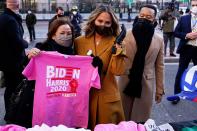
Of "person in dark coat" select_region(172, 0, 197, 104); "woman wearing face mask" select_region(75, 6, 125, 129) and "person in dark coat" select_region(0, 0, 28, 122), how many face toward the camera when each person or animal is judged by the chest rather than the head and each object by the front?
2

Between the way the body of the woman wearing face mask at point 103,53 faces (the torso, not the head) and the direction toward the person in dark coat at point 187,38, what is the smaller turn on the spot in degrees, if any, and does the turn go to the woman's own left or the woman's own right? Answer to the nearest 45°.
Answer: approximately 135° to the woman's own left

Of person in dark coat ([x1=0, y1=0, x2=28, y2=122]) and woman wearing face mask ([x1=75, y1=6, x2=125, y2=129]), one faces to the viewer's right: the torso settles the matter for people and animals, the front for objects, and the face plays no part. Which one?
the person in dark coat

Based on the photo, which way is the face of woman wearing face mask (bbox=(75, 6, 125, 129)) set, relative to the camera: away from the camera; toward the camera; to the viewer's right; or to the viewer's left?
toward the camera

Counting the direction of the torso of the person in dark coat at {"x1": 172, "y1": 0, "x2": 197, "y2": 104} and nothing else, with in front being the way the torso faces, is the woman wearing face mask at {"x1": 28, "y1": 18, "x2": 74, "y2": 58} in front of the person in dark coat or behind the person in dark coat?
in front

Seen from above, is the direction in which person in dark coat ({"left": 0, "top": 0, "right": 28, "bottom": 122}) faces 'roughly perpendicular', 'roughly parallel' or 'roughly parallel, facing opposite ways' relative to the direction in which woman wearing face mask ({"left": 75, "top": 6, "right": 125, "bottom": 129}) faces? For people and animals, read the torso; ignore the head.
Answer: roughly perpendicular

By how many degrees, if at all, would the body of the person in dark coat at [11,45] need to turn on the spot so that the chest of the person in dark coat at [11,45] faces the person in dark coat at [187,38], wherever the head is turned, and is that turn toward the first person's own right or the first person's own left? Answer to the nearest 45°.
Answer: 0° — they already face them

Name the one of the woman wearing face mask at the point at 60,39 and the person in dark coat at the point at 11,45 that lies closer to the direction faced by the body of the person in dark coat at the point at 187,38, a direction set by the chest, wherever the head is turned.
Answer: the woman wearing face mask

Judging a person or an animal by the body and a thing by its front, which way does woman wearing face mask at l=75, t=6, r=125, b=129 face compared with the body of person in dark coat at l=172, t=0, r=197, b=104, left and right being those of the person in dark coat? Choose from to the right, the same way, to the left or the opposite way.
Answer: the same way

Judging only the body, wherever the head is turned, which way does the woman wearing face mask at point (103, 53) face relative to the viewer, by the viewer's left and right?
facing the viewer

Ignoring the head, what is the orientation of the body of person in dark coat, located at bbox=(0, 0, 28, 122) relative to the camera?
to the viewer's right
